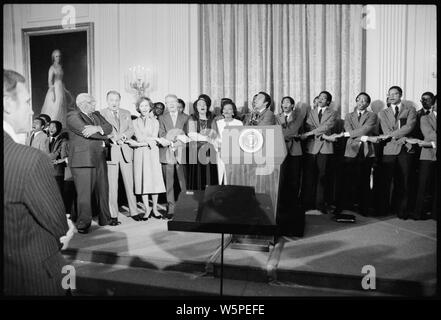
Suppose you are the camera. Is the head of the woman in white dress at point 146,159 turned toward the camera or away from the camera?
toward the camera

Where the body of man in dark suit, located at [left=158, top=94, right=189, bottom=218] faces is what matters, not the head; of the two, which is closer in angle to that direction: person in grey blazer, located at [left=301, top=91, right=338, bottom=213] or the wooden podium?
the wooden podium

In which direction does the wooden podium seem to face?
toward the camera

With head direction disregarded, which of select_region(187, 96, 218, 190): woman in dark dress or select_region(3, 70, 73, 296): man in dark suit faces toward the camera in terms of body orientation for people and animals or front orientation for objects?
the woman in dark dress

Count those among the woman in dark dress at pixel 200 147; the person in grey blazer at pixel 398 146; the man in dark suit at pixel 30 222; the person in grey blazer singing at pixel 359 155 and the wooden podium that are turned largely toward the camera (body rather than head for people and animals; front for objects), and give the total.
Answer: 4

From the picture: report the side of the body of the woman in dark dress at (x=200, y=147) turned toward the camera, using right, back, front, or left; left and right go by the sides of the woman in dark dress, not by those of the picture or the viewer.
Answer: front

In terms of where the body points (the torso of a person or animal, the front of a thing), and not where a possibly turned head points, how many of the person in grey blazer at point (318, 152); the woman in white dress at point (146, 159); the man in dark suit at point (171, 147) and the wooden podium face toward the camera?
4

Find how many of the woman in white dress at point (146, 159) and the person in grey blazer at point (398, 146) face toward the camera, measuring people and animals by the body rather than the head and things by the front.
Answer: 2

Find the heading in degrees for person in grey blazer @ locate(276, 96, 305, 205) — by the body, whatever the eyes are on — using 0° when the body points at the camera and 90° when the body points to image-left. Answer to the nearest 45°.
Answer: approximately 45°

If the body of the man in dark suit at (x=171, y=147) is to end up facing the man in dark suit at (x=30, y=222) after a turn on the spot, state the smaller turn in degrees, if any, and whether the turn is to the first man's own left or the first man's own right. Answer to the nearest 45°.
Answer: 0° — they already face them

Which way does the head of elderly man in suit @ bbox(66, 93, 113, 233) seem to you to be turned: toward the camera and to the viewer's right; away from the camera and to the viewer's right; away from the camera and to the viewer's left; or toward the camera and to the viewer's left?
toward the camera and to the viewer's right

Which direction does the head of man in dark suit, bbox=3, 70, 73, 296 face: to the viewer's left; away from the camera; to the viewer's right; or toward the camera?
to the viewer's right

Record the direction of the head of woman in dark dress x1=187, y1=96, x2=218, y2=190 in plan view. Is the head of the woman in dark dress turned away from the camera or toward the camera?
toward the camera

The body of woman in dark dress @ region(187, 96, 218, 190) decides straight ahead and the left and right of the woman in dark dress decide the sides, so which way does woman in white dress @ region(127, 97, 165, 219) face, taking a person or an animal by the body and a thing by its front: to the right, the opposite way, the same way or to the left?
the same way

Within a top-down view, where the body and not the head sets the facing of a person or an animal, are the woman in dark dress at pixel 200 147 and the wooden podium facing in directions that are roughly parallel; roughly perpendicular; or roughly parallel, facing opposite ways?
roughly parallel

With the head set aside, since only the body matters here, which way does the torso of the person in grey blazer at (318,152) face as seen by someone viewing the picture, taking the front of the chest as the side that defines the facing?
toward the camera

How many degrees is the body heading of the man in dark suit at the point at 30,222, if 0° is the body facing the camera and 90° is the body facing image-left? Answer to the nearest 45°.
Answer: approximately 225°
